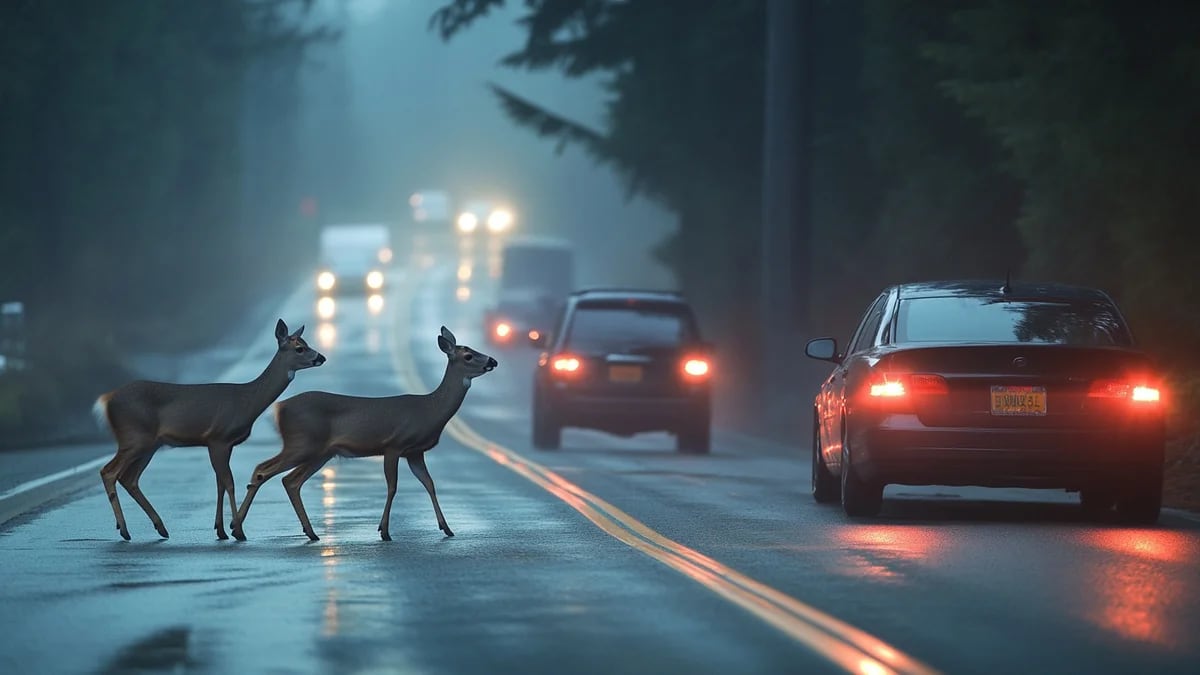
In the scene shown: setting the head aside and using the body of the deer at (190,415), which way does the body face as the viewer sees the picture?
to the viewer's right

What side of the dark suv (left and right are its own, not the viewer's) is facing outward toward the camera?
back

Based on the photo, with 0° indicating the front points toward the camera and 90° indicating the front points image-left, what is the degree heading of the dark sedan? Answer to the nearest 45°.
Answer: approximately 180°

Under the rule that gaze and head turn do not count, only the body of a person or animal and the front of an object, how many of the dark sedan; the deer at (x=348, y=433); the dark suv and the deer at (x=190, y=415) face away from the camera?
2

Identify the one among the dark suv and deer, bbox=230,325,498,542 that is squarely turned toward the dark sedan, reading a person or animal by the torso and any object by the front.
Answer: the deer

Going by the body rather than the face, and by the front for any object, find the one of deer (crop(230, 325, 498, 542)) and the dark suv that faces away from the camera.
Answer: the dark suv

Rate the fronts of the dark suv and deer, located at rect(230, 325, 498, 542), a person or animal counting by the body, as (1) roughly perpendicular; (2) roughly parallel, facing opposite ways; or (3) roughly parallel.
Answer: roughly perpendicular

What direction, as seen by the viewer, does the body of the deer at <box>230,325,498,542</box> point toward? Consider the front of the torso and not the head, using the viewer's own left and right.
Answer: facing to the right of the viewer

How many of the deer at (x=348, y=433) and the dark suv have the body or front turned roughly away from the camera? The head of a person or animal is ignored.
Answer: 1
